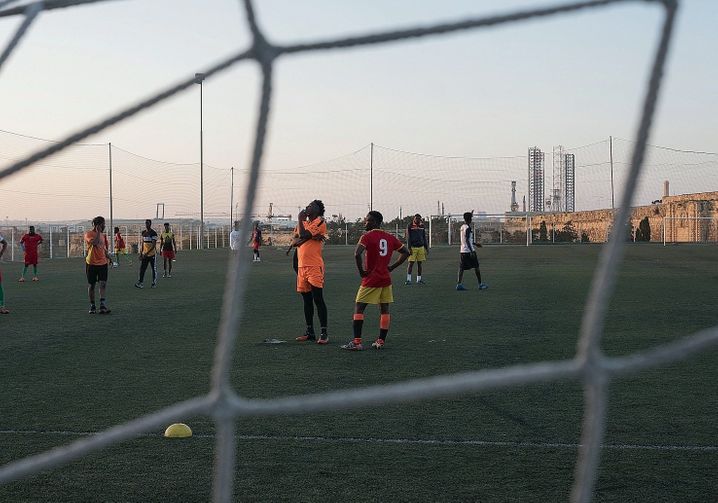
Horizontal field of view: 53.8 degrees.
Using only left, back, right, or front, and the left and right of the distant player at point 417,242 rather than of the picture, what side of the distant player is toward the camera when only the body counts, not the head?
front

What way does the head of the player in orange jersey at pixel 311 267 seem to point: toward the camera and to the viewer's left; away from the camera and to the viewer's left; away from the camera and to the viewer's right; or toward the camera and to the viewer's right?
toward the camera and to the viewer's left

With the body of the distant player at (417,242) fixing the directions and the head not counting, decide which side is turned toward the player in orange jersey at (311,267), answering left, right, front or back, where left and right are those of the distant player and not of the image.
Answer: front

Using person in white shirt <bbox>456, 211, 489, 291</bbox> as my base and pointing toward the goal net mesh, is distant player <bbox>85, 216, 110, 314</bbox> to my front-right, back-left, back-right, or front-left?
front-right

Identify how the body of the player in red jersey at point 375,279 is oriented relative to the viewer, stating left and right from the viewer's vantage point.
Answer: facing away from the viewer and to the left of the viewer

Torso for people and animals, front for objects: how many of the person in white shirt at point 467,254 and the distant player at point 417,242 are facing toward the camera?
1

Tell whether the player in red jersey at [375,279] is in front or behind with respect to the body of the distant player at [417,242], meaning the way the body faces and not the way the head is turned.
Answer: in front

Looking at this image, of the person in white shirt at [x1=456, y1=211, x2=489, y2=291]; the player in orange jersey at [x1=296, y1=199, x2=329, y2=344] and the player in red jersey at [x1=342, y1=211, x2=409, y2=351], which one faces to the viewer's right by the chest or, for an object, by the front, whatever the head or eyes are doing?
the person in white shirt

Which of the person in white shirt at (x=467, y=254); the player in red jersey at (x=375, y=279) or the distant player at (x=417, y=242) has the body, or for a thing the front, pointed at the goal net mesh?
the distant player

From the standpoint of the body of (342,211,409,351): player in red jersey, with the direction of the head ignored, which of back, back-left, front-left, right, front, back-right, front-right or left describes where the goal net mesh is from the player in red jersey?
back-left

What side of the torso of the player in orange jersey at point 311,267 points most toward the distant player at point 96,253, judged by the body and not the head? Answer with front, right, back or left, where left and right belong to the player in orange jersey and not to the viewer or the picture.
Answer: right

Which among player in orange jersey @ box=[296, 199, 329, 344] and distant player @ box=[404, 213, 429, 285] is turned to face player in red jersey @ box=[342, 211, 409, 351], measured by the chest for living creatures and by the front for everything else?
the distant player
